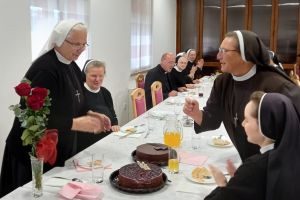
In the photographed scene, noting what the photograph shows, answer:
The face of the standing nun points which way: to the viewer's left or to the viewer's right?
to the viewer's right

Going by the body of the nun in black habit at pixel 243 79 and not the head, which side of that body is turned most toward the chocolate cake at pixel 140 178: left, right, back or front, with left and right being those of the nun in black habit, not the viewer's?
front

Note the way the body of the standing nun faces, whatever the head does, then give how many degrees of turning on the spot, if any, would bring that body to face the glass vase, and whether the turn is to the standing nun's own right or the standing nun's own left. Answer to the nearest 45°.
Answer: approximately 45° to the standing nun's own right

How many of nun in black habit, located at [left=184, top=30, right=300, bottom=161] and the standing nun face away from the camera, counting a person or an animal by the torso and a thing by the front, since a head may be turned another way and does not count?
0

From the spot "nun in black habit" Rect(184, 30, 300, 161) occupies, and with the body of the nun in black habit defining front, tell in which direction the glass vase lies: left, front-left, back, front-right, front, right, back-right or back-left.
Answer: front

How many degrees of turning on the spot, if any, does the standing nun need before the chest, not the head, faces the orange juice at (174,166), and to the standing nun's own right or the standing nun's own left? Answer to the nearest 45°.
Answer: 0° — they already face it

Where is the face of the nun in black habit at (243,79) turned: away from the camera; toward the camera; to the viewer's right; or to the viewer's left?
to the viewer's left

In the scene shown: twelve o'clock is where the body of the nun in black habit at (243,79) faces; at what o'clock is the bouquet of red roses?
The bouquet of red roses is roughly at 12 o'clock from the nun in black habit.

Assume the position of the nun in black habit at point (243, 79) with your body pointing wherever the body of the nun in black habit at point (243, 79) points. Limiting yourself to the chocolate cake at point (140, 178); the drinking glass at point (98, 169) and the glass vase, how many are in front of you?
3

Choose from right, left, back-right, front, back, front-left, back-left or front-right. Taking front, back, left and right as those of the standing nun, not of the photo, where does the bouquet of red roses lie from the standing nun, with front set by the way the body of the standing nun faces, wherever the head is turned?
front-right

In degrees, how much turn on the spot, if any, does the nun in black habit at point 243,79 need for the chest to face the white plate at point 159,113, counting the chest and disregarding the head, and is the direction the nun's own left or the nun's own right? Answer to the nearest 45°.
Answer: approximately 90° to the nun's own right

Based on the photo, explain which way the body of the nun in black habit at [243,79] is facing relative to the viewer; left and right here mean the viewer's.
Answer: facing the viewer and to the left of the viewer
